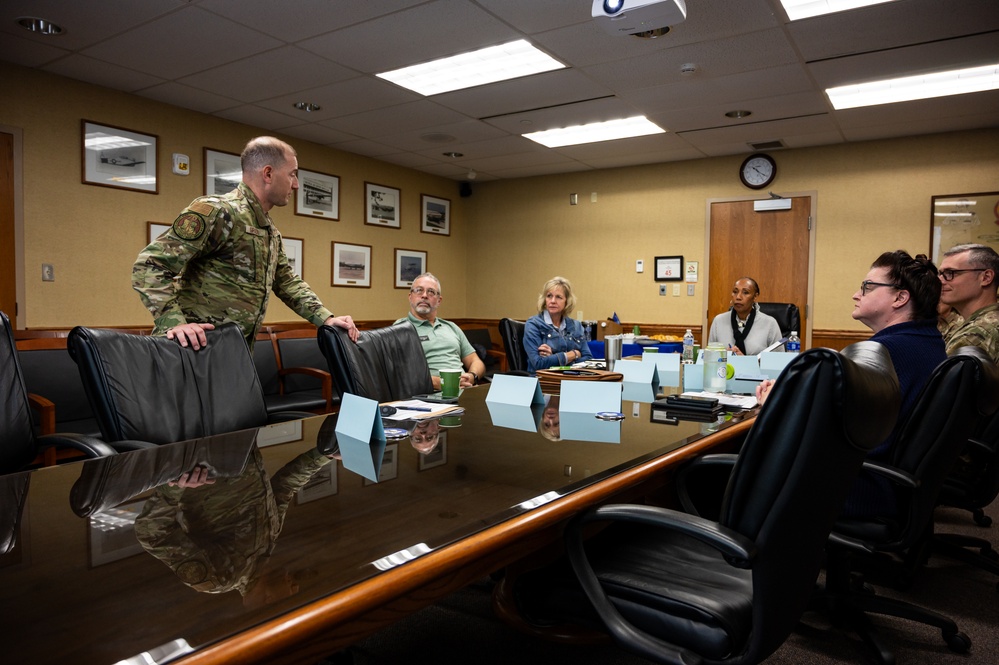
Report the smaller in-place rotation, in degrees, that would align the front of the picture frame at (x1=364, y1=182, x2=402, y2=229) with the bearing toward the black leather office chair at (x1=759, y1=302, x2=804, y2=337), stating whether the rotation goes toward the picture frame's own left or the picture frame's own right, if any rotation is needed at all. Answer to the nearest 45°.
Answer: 0° — it already faces it

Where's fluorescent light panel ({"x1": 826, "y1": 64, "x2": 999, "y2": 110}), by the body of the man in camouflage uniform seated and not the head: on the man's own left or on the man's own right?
on the man's own right

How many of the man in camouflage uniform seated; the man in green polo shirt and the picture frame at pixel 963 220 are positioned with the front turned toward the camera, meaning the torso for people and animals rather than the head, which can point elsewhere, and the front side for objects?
2

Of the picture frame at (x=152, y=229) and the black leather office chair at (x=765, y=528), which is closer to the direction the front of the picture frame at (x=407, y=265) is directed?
the black leather office chair

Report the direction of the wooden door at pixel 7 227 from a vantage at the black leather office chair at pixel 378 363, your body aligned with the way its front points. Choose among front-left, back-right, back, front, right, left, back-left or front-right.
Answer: back

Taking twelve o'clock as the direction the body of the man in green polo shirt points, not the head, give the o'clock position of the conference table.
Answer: The conference table is roughly at 12 o'clock from the man in green polo shirt.

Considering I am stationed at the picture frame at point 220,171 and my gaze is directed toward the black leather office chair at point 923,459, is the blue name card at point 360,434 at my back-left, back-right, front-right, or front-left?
front-right

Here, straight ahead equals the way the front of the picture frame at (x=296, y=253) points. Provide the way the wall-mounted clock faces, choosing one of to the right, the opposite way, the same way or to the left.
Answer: to the right

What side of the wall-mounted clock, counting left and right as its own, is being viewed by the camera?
front

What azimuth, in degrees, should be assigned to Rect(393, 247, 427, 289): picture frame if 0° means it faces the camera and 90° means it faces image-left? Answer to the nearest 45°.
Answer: approximately 315°

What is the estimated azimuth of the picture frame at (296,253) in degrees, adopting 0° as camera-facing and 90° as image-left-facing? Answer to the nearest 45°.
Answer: approximately 315°

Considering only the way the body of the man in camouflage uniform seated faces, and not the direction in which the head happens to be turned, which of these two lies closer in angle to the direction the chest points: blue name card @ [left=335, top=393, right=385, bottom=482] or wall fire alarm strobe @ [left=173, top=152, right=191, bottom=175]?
the wall fire alarm strobe

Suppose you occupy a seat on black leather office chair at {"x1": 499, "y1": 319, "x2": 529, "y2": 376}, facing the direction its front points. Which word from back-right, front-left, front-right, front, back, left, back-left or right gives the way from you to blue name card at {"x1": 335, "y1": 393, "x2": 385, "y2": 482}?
front-right

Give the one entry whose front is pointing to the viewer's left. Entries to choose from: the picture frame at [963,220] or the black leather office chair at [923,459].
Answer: the black leather office chair

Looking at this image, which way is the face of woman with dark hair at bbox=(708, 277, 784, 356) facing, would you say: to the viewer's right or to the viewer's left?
to the viewer's left

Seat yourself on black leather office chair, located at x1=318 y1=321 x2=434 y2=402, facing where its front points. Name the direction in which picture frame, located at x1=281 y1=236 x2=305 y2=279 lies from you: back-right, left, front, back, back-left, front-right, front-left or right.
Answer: back-left

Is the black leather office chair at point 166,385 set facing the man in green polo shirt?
no

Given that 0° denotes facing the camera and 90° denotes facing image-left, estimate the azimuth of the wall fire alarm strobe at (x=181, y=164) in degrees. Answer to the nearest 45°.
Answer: approximately 315°

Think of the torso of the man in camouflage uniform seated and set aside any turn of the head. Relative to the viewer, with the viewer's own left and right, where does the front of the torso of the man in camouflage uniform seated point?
facing to the left of the viewer
